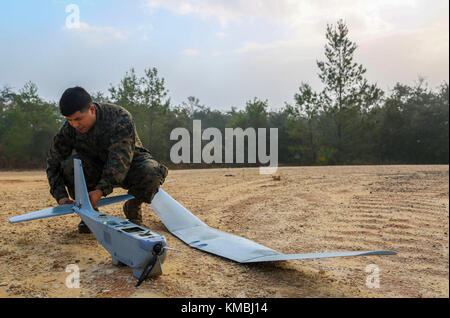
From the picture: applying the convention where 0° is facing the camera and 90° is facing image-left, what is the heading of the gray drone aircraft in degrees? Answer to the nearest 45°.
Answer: approximately 315°

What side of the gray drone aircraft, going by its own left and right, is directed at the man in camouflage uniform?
back
